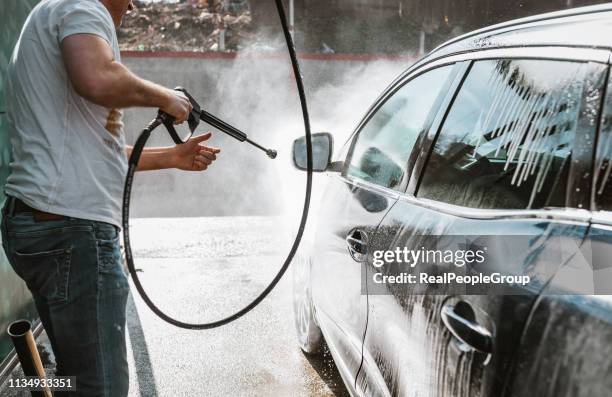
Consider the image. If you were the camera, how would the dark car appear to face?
facing away from the viewer and to the left of the viewer

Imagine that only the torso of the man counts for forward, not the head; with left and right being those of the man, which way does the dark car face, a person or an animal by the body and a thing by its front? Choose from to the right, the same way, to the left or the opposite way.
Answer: to the left

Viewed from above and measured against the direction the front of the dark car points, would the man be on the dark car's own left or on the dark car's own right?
on the dark car's own left

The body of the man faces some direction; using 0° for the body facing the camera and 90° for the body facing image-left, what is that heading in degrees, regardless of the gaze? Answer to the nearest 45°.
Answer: approximately 270°

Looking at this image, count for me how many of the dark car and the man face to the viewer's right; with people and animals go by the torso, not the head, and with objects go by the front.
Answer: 1
